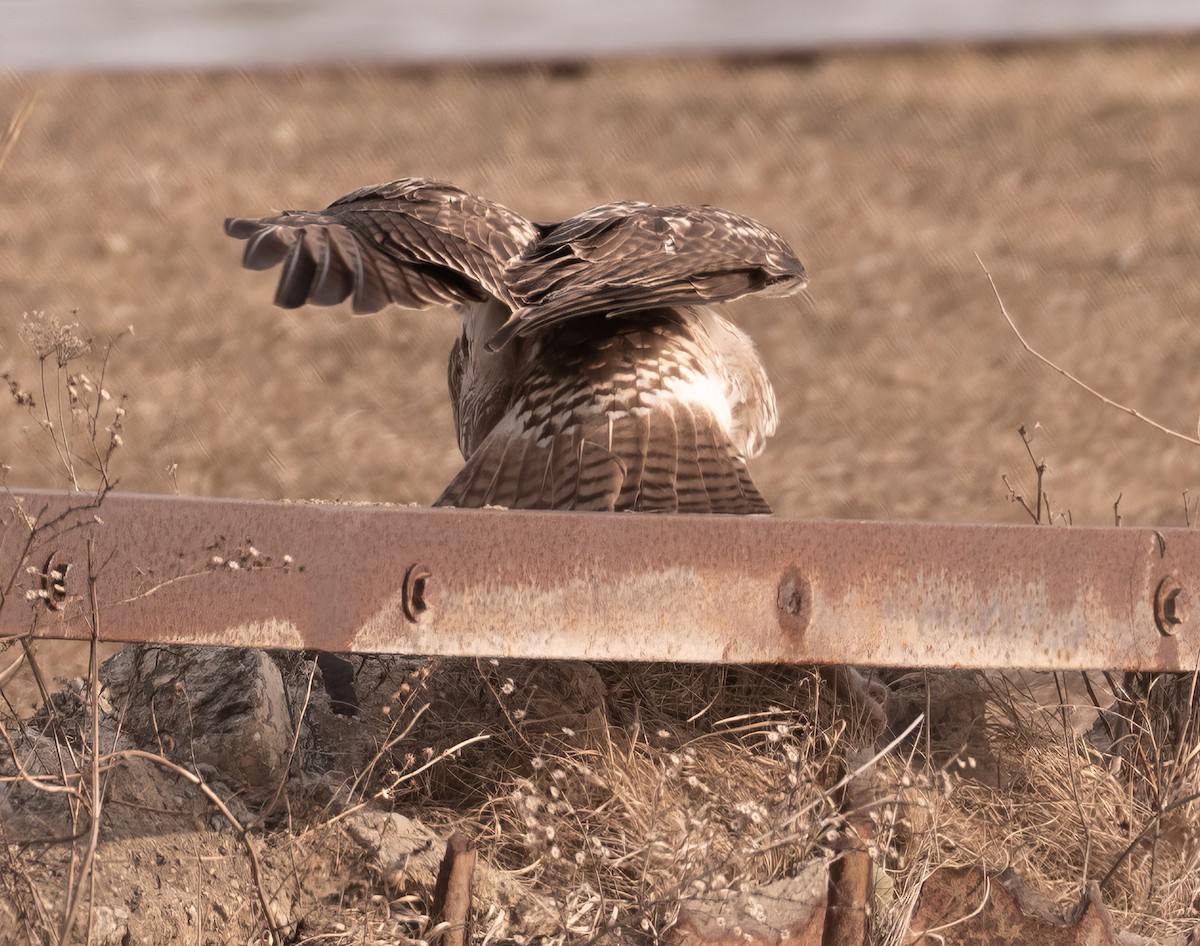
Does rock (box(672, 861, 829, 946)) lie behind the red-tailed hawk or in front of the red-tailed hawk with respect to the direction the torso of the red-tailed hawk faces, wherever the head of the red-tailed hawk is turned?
behind

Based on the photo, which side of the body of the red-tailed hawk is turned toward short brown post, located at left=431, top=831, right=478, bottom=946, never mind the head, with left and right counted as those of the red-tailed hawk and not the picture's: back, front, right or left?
back

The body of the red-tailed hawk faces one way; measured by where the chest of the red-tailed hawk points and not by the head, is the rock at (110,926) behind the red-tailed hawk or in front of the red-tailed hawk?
behind

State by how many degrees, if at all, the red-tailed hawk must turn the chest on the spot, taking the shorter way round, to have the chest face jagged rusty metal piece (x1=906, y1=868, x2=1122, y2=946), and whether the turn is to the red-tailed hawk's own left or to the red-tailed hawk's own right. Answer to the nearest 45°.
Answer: approximately 135° to the red-tailed hawk's own right

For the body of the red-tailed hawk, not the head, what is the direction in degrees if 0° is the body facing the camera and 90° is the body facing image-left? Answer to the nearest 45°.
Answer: approximately 180°

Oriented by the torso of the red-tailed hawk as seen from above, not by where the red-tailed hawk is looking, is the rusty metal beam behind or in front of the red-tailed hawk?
behind
